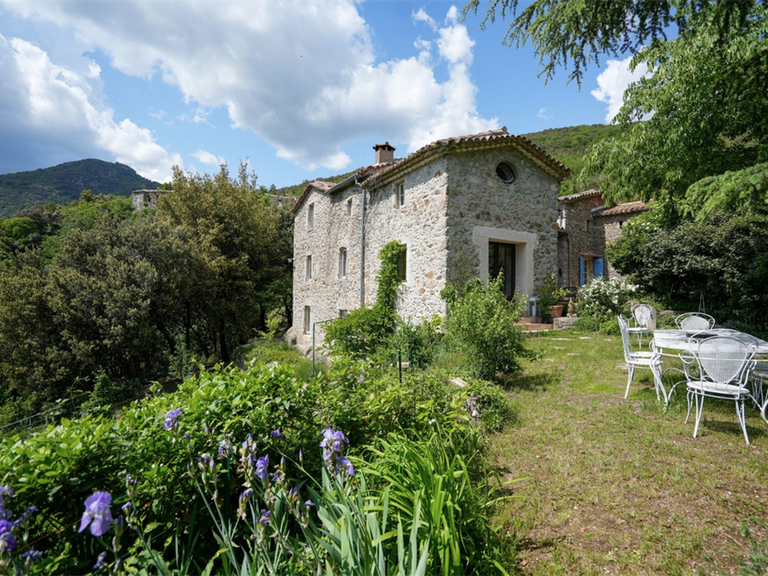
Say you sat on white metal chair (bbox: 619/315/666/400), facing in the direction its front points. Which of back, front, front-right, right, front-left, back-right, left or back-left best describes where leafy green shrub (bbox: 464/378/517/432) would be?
back-right

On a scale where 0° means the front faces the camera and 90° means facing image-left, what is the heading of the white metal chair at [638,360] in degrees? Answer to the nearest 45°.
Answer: approximately 270°

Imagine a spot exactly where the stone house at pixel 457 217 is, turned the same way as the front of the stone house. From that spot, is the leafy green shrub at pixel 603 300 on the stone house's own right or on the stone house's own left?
on the stone house's own left

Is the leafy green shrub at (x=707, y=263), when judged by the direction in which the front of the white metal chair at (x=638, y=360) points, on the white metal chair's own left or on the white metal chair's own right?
on the white metal chair's own left

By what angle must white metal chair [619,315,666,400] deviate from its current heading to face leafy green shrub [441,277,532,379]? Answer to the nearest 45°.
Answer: approximately 180°

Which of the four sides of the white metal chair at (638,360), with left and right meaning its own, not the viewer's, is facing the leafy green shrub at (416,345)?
back

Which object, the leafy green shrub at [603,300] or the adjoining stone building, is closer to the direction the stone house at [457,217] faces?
the leafy green shrub

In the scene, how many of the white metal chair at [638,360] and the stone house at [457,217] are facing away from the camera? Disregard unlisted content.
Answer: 0

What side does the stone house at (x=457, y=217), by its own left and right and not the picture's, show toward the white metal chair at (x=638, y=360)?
front

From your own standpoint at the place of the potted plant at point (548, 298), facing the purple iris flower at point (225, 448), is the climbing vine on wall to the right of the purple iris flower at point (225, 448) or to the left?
right

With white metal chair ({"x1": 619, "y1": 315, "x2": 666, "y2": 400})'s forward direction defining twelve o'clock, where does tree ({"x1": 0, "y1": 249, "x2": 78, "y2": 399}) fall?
The tree is roughly at 6 o'clock from the white metal chair.

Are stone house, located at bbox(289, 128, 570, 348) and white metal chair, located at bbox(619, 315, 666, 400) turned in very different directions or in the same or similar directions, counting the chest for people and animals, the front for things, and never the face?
same or similar directions

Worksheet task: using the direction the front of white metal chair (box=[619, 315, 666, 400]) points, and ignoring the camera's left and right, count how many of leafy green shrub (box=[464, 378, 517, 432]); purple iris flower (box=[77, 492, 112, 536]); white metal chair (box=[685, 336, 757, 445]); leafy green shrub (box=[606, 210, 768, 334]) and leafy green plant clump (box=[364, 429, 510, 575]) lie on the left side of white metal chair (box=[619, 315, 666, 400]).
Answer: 1

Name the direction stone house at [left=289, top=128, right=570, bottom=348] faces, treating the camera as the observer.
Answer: facing the viewer and to the right of the viewer

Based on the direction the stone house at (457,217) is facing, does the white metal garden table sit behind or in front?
in front
